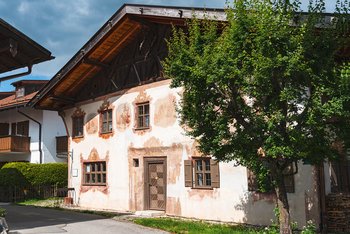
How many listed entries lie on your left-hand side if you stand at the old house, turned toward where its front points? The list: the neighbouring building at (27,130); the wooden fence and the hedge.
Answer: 0

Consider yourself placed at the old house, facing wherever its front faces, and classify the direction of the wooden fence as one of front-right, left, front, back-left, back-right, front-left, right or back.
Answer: right

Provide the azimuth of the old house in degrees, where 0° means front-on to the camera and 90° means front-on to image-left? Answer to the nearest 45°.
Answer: approximately 45°

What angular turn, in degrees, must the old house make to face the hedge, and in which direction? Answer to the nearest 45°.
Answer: approximately 90° to its right

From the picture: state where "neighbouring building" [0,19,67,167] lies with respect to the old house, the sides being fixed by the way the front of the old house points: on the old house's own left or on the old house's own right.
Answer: on the old house's own right
